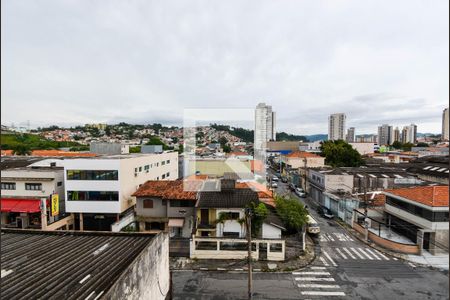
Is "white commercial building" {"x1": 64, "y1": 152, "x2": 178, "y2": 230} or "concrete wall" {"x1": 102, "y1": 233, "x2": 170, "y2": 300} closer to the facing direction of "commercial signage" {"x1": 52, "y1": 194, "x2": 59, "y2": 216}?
the concrete wall

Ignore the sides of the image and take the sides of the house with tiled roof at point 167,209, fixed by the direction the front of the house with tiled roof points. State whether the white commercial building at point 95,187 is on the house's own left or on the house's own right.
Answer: on the house's own right

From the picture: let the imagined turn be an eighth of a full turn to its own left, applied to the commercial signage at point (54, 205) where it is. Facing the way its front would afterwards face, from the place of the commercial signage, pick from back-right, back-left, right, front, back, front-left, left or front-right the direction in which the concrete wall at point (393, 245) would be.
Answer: front-left

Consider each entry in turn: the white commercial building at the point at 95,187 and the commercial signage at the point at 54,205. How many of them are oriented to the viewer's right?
0

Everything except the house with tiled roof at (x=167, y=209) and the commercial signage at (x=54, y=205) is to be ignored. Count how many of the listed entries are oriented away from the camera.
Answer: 0

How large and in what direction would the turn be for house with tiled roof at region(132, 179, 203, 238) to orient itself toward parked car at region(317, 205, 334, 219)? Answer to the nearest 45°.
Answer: approximately 90° to its left

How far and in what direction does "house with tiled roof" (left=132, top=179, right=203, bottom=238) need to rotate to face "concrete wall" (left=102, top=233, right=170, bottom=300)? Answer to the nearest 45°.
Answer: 0° — it already faces it

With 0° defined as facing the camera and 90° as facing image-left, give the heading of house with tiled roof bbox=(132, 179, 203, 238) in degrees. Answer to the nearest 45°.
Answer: approximately 0°

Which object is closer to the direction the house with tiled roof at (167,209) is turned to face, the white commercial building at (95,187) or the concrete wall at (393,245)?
the concrete wall
